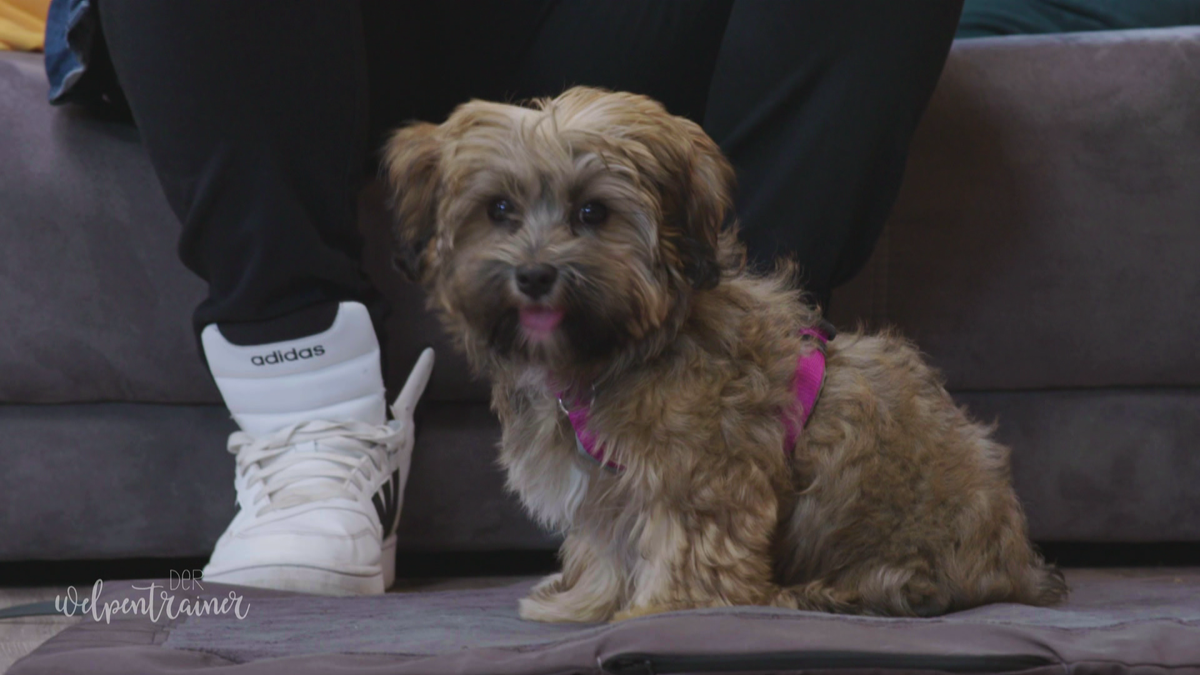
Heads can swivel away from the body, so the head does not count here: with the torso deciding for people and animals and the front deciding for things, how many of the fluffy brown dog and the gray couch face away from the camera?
0

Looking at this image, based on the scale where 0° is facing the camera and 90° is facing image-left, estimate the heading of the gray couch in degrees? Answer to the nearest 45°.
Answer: approximately 0°

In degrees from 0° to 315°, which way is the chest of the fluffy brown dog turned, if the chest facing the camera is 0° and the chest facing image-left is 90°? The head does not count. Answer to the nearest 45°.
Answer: approximately 45°
